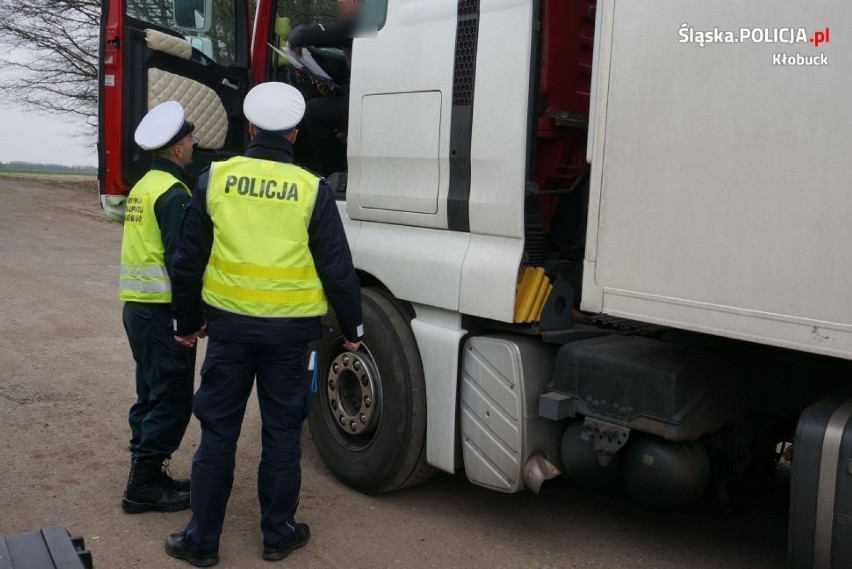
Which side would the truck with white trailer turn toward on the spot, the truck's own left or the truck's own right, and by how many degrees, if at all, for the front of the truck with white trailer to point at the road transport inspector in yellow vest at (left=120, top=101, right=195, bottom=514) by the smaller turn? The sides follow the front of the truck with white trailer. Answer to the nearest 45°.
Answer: approximately 45° to the truck's own left

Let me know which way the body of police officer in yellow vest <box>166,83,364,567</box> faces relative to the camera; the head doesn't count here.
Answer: away from the camera

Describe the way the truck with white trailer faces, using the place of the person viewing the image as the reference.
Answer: facing away from the viewer and to the left of the viewer

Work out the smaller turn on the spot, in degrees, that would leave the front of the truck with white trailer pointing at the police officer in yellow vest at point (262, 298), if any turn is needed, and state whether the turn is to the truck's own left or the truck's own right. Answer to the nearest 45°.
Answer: approximately 45° to the truck's own left

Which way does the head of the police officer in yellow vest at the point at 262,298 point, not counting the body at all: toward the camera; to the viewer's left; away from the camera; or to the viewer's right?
away from the camera

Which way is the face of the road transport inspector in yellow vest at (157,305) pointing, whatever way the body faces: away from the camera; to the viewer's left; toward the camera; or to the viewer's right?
to the viewer's right
